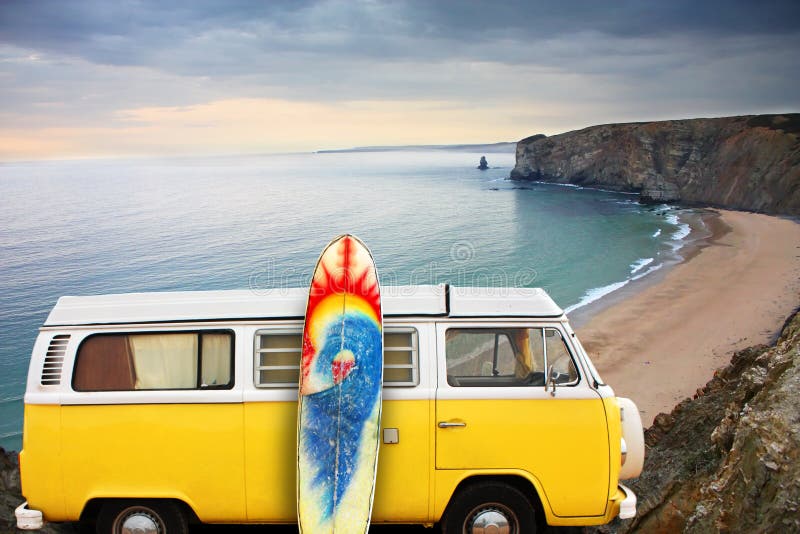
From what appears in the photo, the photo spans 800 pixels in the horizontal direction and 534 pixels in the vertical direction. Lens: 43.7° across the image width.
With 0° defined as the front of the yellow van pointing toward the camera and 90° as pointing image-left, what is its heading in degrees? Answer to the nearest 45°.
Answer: approximately 270°

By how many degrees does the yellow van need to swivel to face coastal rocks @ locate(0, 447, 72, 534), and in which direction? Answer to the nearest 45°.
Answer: approximately 135° to its left

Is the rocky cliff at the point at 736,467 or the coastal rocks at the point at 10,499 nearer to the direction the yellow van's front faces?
the rocky cliff

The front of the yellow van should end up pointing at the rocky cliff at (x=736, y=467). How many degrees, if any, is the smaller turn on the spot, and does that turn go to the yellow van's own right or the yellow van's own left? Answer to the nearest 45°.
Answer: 0° — it already faces it
